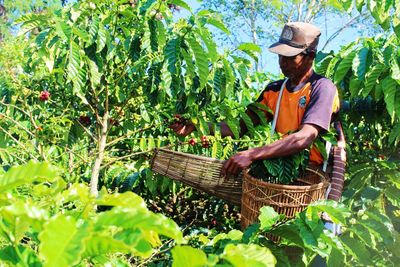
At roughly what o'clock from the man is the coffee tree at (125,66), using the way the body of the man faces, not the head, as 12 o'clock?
The coffee tree is roughly at 1 o'clock from the man.

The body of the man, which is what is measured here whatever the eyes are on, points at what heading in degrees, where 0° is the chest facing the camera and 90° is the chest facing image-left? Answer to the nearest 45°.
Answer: approximately 45°
